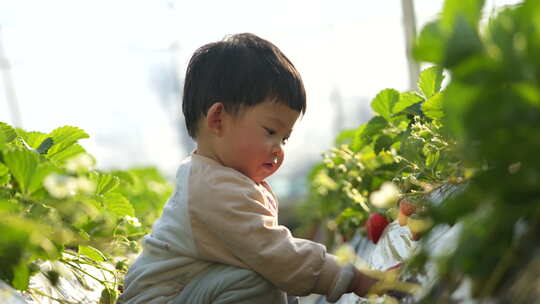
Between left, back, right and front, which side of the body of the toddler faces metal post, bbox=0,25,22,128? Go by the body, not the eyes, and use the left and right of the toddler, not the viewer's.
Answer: left

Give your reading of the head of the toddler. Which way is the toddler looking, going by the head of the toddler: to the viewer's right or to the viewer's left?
to the viewer's right

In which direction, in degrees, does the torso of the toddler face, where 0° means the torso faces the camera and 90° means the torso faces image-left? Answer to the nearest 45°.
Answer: approximately 270°
